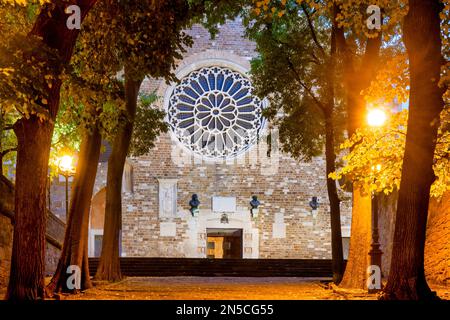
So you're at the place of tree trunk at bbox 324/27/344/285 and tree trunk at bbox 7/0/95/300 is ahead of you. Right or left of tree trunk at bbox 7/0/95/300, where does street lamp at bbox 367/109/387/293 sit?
left

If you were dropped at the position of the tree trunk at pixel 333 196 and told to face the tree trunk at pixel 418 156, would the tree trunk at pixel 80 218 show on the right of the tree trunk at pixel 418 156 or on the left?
right

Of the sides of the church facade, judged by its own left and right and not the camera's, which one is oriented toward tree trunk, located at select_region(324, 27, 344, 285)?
front

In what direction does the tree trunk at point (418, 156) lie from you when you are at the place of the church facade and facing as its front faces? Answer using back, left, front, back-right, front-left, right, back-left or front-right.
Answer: front

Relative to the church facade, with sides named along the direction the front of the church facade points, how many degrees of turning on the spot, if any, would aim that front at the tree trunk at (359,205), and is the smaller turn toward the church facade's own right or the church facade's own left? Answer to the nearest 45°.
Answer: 0° — it already faces it

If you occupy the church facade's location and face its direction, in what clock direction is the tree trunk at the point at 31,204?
The tree trunk is roughly at 12 o'clock from the church facade.

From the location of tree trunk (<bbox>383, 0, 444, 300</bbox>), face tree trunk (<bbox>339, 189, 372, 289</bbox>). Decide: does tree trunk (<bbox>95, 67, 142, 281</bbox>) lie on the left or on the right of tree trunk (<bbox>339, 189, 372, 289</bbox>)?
left

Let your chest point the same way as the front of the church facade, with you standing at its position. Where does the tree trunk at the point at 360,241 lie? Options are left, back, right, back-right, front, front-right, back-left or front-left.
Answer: front

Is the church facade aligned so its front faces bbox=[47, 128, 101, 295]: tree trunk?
yes

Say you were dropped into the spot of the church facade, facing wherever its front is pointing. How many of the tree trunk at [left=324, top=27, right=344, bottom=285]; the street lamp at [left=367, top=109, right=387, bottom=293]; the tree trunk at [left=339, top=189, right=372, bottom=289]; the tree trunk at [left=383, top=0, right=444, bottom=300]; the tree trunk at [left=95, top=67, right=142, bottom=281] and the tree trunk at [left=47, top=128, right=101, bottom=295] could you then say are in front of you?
6

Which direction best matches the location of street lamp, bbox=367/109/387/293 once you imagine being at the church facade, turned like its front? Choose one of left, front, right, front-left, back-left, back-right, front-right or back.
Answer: front

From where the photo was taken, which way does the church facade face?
toward the camera

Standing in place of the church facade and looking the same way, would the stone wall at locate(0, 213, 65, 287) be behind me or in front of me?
in front

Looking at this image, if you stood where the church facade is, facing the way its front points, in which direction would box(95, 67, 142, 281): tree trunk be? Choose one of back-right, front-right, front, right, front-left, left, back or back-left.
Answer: front

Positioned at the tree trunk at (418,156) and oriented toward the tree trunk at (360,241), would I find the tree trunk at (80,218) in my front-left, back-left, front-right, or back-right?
front-left
